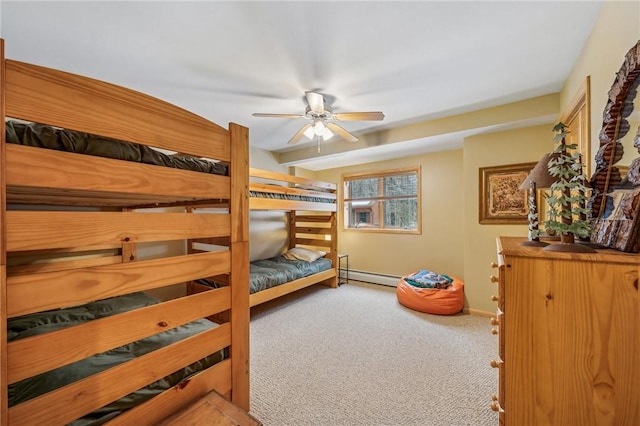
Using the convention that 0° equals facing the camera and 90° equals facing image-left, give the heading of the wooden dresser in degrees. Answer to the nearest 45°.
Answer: approximately 90°

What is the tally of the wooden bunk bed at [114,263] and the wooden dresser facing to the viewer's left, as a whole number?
1

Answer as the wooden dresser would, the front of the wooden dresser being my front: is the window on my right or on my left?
on my right
